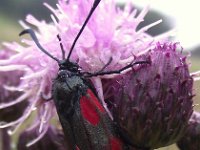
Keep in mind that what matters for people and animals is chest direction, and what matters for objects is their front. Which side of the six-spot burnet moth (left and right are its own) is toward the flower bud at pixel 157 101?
right

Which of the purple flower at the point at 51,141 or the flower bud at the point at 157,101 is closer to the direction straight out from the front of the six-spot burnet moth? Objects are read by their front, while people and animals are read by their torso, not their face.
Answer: the purple flower

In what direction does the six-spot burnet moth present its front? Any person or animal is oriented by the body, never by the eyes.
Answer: away from the camera
